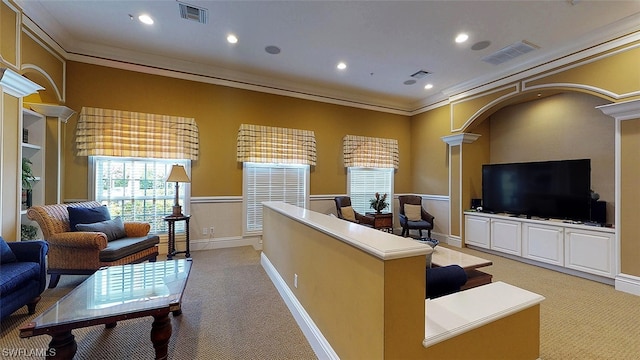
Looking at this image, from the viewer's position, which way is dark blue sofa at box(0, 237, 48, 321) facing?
facing the viewer and to the right of the viewer

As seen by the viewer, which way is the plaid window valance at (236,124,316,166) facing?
toward the camera

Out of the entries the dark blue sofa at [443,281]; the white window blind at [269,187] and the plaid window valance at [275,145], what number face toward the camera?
2

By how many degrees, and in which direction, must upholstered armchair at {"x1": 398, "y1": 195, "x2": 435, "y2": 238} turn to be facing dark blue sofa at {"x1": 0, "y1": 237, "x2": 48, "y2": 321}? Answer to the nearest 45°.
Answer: approximately 90° to its right

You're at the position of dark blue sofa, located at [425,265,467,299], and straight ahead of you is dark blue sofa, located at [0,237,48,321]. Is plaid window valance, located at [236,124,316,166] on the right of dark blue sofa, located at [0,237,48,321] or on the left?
right

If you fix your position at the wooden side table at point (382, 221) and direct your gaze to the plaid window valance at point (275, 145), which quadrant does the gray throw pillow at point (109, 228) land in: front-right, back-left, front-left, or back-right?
front-left

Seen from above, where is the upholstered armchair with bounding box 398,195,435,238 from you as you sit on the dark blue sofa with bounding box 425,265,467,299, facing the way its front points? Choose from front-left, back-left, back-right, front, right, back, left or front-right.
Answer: front-left

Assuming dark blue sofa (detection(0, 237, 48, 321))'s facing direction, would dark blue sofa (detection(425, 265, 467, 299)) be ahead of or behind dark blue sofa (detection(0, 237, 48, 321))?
ahead

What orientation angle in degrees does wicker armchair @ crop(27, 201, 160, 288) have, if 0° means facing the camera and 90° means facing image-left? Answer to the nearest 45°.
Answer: approximately 315°

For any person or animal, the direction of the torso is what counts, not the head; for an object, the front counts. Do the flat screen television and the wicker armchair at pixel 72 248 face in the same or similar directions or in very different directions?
very different directions

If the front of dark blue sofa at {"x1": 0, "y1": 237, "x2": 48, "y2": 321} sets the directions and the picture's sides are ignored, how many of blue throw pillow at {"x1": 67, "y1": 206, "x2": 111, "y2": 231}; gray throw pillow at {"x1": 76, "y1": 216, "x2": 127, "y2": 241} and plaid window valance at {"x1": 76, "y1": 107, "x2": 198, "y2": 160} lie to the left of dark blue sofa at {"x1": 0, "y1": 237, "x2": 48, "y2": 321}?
3

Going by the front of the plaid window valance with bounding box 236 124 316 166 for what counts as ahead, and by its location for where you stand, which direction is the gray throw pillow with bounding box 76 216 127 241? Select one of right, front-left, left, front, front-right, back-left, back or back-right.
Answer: front-right

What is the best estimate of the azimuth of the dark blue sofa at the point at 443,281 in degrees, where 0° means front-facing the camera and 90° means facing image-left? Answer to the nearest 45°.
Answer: approximately 225°

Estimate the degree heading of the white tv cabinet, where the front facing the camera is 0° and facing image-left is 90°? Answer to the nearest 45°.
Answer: approximately 45°

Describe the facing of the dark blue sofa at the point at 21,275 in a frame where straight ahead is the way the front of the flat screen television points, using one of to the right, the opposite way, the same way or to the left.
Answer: the opposite way
